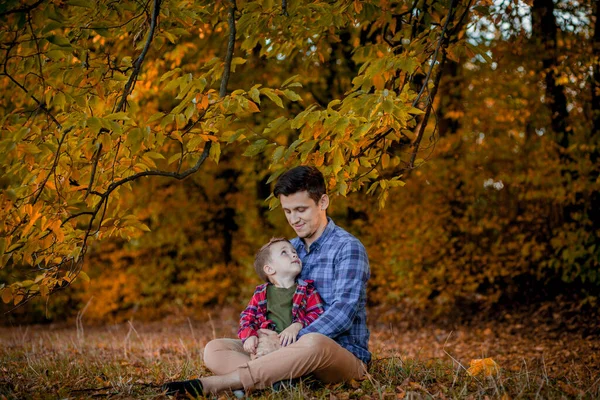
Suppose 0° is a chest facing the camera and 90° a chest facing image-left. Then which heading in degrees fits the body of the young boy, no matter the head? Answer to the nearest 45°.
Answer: approximately 0°

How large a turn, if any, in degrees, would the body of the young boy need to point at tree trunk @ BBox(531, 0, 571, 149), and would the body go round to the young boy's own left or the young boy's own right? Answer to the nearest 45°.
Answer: approximately 135° to the young boy's own left

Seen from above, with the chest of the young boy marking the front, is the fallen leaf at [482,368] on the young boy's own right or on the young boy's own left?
on the young boy's own left

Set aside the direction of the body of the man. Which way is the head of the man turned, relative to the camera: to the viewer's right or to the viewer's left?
to the viewer's left
